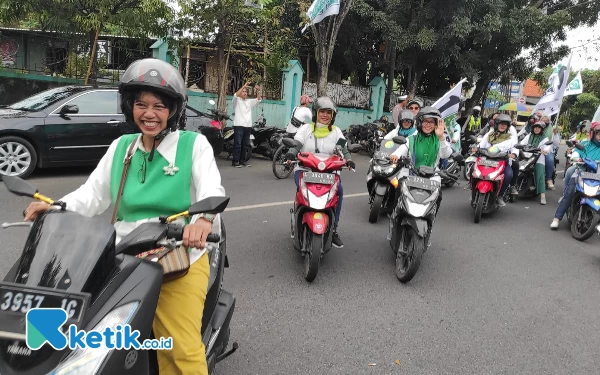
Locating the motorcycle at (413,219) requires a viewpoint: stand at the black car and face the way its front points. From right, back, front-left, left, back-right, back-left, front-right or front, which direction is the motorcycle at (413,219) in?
back-left

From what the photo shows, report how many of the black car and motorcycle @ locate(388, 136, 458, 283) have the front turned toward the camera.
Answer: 1

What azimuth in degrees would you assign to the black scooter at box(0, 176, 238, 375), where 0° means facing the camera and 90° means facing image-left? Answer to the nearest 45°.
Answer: approximately 45°

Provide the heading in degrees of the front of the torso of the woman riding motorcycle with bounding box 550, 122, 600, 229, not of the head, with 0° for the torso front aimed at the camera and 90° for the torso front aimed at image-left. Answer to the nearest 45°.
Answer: approximately 45°

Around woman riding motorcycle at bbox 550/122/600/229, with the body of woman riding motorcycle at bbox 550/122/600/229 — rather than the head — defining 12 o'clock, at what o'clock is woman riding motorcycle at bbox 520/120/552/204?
woman riding motorcycle at bbox 520/120/552/204 is roughly at 4 o'clock from woman riding motorcycle at bbox 550/122/600/229.

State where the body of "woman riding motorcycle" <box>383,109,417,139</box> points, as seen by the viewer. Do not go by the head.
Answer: toward the camera

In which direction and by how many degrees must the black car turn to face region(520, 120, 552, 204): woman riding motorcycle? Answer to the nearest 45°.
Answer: approximately 180°

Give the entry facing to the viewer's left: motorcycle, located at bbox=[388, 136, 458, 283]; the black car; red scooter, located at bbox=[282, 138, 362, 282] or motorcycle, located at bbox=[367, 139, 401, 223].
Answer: the black car

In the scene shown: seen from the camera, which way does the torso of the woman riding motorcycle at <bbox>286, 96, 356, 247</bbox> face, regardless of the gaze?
toward the camera

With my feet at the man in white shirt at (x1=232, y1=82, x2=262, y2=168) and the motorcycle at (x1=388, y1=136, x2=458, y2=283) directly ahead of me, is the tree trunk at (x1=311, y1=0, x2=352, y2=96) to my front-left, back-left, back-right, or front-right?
back-left

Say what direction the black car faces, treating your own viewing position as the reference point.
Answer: facing to the left of the viewer

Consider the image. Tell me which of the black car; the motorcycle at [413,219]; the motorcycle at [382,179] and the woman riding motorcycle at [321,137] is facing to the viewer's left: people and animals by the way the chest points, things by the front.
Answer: the black car

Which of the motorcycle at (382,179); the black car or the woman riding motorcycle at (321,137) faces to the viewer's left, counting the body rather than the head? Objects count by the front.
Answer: the black car

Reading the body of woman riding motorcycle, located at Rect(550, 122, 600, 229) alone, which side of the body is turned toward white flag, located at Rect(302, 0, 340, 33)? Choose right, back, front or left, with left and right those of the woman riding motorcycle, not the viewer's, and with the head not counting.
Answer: right
